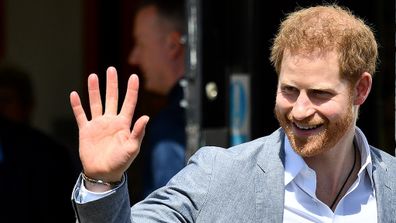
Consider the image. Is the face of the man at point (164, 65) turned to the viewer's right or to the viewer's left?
to the viewer's left

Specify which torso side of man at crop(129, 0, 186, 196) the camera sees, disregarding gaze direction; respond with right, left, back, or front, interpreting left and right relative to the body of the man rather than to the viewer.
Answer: left

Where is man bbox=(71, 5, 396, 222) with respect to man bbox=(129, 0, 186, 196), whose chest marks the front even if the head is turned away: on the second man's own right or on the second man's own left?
on the second man's own left

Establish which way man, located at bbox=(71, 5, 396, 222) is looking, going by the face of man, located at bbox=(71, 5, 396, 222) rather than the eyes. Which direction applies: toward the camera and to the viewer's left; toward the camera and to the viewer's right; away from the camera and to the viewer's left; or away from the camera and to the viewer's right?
toward the camera and to the viewer's left
